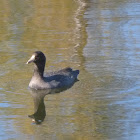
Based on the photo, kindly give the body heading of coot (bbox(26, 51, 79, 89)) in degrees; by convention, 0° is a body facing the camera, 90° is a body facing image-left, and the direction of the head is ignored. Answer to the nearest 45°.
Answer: approximately 90°
